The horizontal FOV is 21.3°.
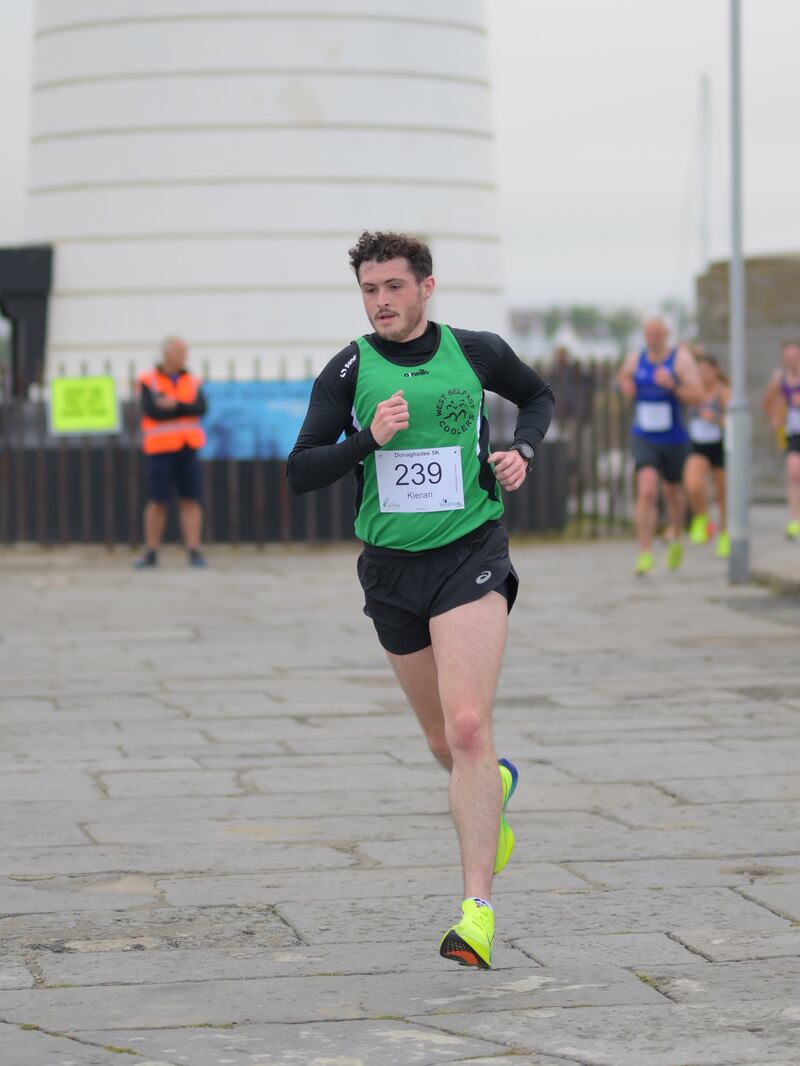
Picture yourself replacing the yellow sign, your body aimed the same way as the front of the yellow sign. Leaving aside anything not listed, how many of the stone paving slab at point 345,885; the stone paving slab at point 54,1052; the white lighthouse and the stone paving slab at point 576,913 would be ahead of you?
3

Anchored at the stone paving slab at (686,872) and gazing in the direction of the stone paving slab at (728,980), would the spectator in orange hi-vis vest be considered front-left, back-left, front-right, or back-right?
back-right

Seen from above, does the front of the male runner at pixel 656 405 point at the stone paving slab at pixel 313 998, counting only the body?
yes

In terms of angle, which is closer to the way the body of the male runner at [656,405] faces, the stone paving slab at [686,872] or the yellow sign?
the stone paving slab

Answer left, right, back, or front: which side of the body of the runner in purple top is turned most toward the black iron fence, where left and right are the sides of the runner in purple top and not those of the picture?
right
